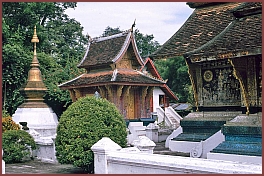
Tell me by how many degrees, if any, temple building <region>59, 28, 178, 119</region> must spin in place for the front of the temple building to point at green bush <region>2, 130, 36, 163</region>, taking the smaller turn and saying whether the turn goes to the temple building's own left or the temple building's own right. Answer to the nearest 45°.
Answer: approximately 45° to the temple building's own right

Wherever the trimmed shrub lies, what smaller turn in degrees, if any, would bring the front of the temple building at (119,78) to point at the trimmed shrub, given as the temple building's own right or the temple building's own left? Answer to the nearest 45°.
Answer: approximately 45° to the temple building's own right

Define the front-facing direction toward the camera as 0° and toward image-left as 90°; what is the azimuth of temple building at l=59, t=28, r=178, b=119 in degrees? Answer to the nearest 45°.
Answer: approximately 315°

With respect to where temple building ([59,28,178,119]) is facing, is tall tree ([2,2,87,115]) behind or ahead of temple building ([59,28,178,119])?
behind

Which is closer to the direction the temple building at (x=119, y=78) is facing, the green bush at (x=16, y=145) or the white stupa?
the green bush

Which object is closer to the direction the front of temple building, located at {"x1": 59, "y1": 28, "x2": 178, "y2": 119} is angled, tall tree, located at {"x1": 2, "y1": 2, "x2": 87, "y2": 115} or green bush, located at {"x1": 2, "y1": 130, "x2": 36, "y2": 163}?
the green bush

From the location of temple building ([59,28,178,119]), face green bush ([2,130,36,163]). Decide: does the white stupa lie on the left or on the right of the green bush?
right
